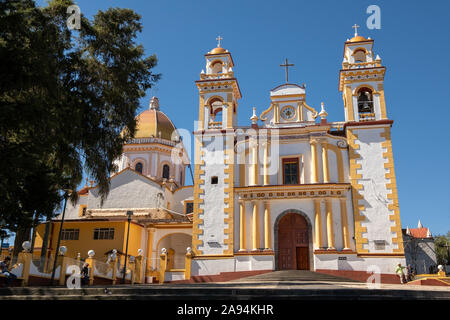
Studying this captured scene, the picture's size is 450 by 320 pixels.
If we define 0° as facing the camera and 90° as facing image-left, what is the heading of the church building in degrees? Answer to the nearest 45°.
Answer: approximately 0°

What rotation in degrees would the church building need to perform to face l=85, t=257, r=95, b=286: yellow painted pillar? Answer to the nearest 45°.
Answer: approximately 90° to its right

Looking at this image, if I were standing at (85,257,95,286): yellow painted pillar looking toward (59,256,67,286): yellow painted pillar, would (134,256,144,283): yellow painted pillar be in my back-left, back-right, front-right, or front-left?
back-right

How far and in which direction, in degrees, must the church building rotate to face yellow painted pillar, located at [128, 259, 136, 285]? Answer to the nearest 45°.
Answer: approximately 90° to its right

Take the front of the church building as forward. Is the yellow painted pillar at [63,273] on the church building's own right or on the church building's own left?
on the church building's own right

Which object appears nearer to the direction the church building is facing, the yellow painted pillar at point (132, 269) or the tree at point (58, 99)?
the tree

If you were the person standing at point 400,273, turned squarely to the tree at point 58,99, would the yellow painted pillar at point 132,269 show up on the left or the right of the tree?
right
